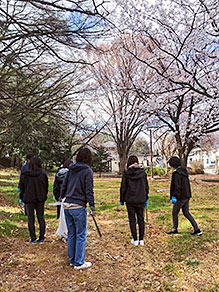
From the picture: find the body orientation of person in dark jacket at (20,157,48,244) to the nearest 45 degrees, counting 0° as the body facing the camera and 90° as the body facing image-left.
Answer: approximately 180°

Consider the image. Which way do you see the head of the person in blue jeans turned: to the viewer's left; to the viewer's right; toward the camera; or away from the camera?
away from the camera

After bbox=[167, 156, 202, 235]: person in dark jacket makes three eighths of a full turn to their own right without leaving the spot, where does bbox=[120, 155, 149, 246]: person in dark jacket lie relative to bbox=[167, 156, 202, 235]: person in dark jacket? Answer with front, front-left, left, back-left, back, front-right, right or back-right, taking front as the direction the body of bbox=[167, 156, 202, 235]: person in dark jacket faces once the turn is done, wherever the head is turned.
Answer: back

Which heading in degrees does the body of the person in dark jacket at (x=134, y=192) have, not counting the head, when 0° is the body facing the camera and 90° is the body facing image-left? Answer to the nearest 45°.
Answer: approximately 180°

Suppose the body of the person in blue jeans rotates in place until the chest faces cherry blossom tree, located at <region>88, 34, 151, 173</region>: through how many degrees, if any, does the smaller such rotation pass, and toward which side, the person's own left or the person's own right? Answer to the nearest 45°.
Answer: approximately 45° to the person's own left

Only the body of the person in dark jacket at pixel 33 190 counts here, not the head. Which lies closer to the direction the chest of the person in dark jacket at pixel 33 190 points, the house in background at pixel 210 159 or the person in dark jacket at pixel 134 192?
the house in background

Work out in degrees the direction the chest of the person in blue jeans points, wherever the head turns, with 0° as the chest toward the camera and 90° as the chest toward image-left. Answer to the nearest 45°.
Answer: approximately 225°
